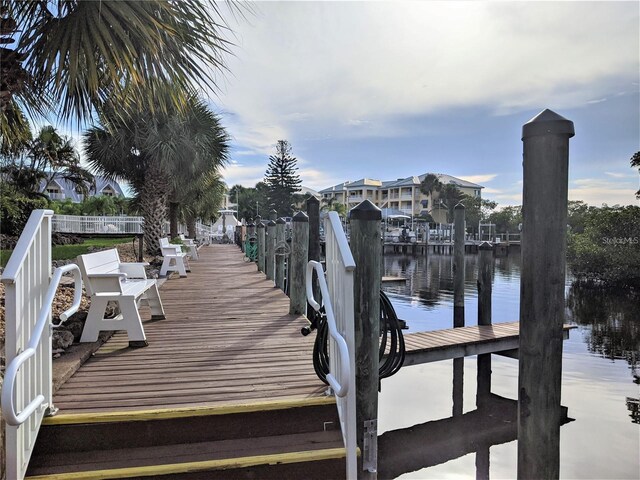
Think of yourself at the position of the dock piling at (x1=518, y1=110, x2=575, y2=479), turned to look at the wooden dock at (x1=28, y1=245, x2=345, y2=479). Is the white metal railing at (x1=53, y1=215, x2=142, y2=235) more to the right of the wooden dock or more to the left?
right

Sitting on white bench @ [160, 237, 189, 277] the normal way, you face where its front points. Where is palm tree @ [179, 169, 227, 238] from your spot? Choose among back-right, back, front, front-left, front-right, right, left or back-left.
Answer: left

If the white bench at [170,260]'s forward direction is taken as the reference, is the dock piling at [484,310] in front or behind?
in front

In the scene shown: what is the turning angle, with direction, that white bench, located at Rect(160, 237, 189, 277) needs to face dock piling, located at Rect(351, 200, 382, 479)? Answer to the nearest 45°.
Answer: approximately 90° to its right

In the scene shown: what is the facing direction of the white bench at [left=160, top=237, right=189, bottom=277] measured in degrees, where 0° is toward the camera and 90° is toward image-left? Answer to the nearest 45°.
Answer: approximately 270°

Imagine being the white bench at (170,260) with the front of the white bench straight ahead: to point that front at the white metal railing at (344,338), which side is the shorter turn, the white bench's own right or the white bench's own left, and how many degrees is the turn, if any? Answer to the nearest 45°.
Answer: approximately 90° to the white bench's own right

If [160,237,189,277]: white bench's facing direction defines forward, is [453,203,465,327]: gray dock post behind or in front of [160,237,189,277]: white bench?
in front

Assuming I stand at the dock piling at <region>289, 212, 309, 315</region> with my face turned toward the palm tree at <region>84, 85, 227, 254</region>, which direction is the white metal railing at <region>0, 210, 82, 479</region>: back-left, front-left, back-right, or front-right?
back-left

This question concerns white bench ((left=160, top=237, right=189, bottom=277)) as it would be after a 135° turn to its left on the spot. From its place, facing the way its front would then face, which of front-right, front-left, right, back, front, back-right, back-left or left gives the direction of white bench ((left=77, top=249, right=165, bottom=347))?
back-left

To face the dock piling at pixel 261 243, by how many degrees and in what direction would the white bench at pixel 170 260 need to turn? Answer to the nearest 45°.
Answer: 0° — it already faces it

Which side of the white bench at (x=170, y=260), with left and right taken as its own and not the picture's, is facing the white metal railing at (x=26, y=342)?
right

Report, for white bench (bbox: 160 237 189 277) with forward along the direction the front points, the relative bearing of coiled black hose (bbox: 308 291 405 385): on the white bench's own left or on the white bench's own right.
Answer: on the white bench's own right
